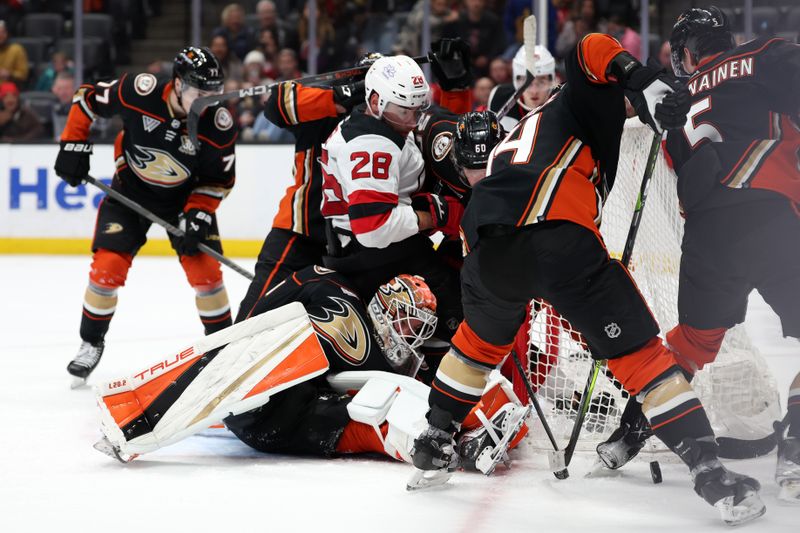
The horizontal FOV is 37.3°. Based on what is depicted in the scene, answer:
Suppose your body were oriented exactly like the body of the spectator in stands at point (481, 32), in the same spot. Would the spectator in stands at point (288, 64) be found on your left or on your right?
on your right

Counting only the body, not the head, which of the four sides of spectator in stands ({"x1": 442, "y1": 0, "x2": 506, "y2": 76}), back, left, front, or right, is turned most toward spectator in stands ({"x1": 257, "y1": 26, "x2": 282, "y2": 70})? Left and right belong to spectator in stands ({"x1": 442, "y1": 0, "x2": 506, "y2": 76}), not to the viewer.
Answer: right

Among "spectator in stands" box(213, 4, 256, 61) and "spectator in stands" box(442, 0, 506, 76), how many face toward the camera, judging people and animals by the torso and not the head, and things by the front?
2

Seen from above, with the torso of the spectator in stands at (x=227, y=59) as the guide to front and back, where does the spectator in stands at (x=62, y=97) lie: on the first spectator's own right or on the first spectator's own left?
on the first spectator's own right

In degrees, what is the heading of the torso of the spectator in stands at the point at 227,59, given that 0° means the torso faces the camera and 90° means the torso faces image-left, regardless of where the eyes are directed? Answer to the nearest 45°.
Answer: approximately 0°

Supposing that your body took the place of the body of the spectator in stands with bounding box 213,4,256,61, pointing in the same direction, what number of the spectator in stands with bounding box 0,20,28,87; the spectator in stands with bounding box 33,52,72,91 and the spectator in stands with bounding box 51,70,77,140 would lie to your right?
3
